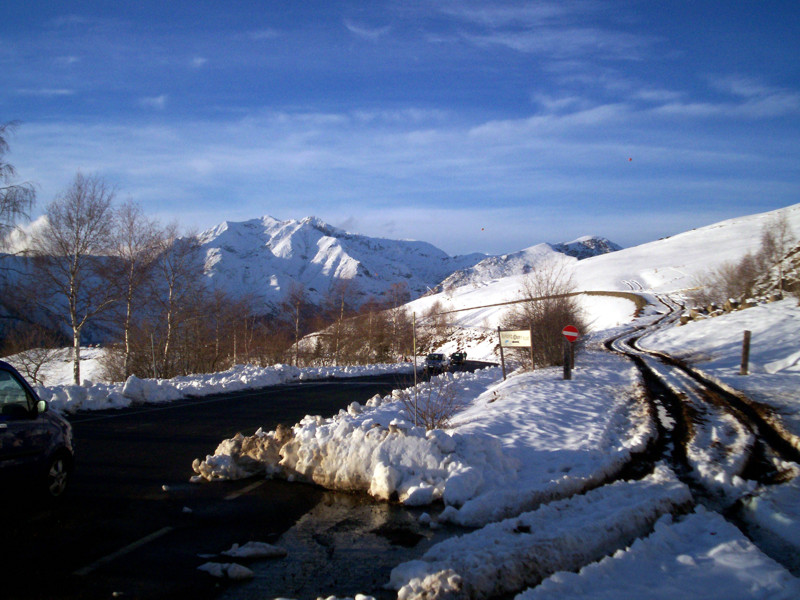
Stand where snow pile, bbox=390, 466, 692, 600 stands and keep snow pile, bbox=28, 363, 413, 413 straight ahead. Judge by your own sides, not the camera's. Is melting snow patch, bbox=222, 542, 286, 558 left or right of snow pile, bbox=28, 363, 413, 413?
left

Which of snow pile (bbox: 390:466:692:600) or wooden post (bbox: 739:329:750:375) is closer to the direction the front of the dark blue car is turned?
the wooden post

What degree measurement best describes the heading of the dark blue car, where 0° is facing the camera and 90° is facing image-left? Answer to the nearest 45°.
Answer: approximately 225°

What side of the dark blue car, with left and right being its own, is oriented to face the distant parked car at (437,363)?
front

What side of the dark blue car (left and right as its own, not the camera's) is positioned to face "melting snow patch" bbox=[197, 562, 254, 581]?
right

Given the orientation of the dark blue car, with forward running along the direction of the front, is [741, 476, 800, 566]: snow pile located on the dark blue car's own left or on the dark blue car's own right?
on the dark blue car's own right

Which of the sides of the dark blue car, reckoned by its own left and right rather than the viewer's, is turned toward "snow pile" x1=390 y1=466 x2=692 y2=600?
right

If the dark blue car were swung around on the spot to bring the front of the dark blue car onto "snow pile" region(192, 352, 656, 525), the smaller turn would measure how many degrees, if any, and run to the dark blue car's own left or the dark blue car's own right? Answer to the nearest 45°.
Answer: approximately 45° to the dark blue car's own right

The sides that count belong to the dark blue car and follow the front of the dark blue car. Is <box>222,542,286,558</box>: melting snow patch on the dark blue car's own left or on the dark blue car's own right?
on the dark blue car's own right

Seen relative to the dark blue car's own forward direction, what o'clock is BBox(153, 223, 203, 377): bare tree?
The bare tree is roughly at 11 o'clock from the dark blue car.
